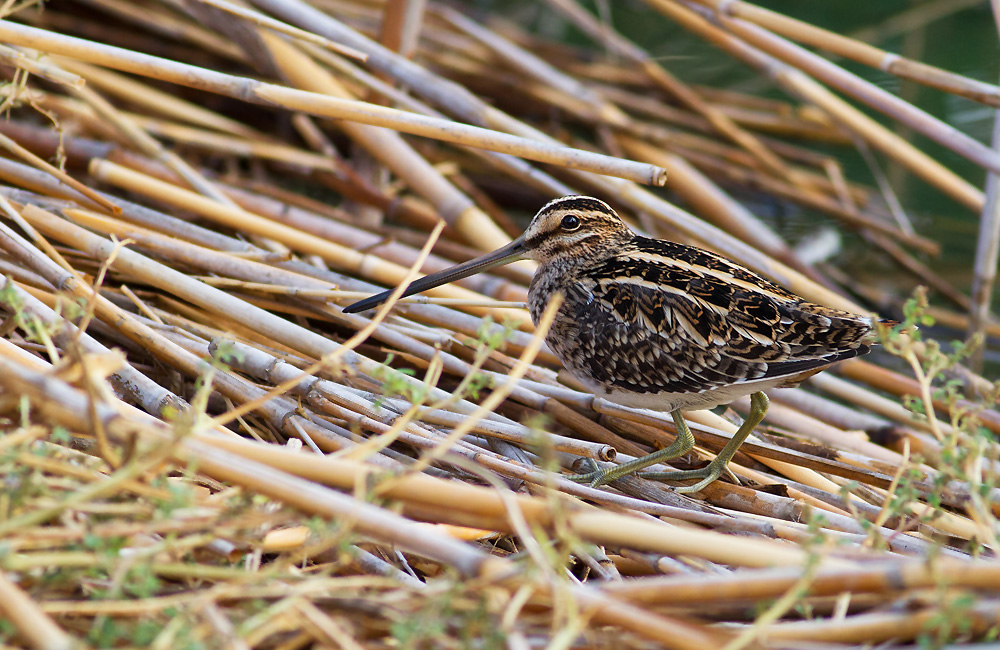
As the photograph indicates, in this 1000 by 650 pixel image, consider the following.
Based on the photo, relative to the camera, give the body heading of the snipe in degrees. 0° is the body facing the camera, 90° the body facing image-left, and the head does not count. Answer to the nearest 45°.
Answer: approximately 90°
